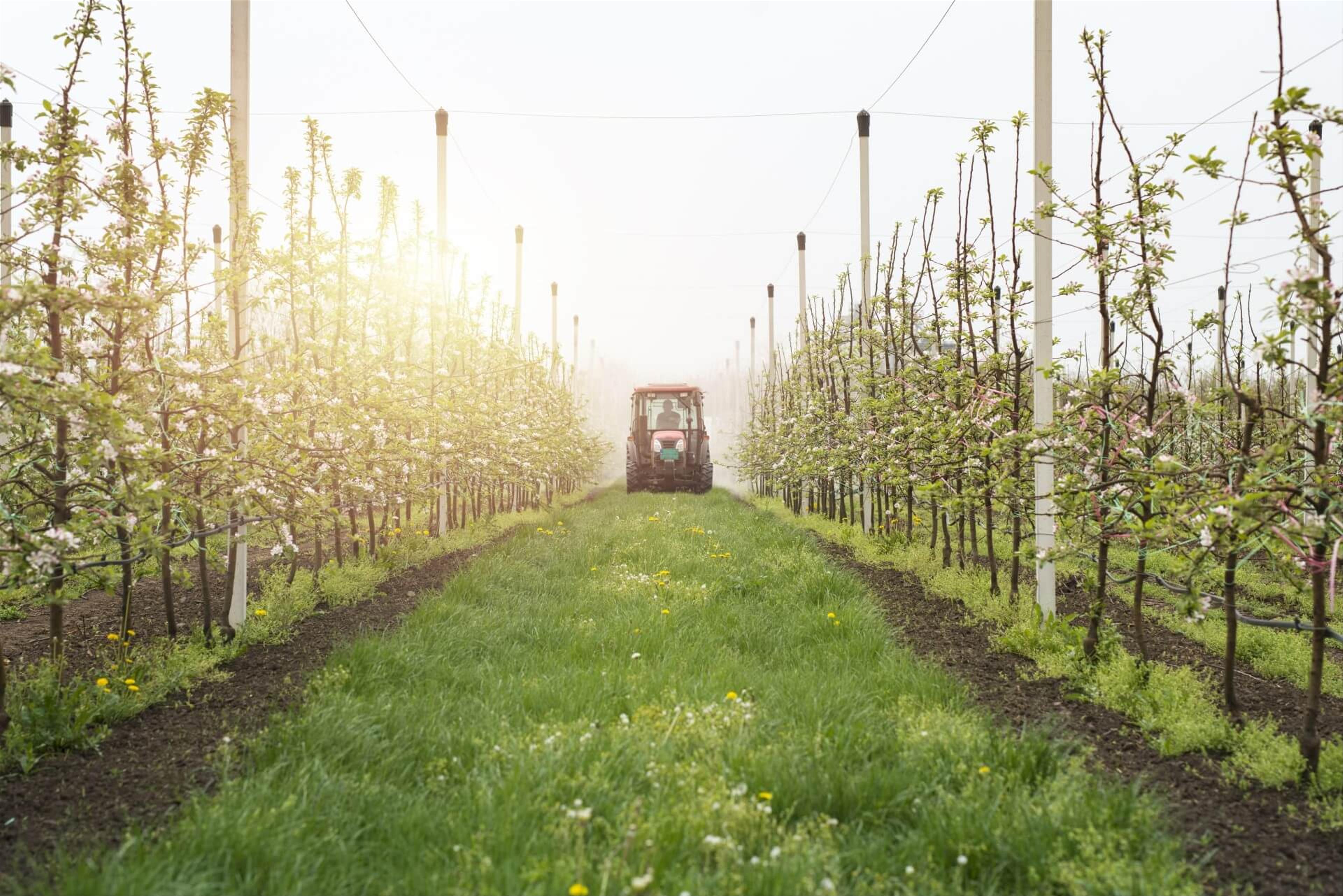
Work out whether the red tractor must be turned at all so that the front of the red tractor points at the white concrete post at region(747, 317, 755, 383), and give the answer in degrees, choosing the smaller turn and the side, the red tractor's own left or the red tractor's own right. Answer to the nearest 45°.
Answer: approximately 135° to the red tractor's own left

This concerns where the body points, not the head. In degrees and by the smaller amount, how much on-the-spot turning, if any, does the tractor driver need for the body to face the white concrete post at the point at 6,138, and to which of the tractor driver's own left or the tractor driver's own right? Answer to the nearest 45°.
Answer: approximately 45° to the tractor driver's own right

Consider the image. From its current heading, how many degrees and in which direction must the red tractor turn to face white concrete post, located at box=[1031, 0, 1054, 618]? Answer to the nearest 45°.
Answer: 0° — it already faces it

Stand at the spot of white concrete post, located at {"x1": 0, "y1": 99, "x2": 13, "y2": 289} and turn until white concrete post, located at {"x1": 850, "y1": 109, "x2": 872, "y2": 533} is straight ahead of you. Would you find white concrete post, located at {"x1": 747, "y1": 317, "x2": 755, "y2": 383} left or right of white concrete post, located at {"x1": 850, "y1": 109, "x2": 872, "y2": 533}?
left

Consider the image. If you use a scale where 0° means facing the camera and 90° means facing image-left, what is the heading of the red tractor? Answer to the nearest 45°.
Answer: approximately 0°

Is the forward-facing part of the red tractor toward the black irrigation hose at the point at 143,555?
yes

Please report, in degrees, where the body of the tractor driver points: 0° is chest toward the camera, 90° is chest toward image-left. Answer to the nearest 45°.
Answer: approximately 0°
